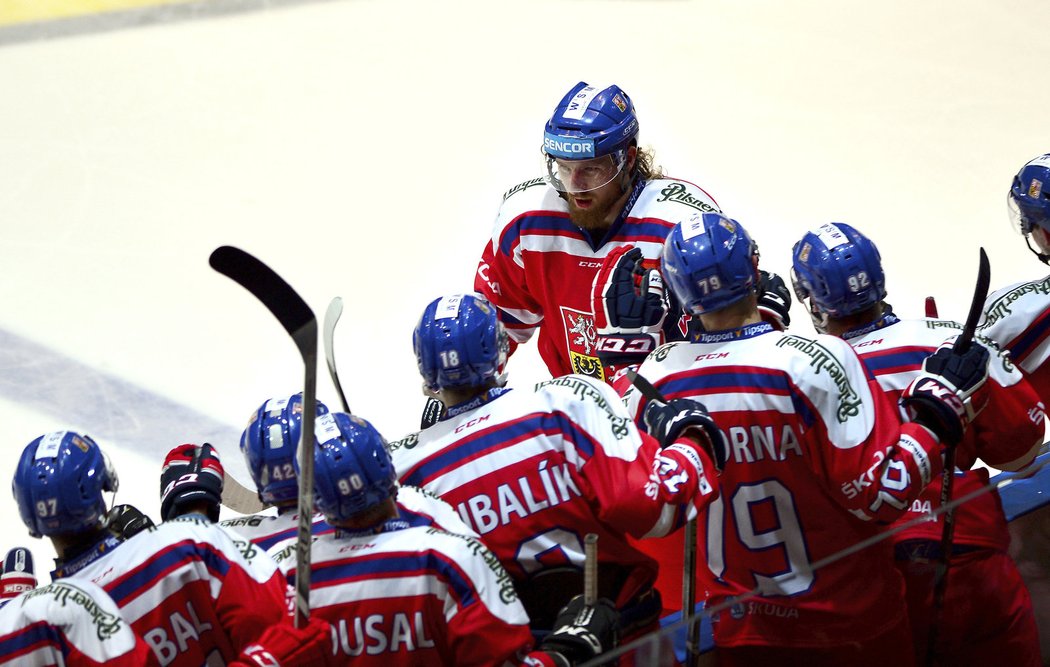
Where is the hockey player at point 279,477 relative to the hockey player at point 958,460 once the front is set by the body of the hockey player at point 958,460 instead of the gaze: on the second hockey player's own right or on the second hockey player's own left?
on the second hockey player's own left

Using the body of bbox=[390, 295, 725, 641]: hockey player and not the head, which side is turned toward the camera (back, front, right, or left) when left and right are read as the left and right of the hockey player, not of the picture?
back

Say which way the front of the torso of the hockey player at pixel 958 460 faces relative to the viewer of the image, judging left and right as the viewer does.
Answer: facing away from the viewer and to the left of the viewer

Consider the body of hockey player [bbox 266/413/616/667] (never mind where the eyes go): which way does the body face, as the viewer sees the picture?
away from the camera

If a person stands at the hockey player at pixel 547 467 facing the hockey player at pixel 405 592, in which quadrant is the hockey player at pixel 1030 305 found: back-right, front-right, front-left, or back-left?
back-left

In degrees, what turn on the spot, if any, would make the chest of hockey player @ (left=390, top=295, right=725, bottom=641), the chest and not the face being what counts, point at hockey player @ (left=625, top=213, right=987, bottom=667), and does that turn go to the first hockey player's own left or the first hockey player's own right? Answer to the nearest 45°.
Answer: approximately 90° to the first hockey player's own right

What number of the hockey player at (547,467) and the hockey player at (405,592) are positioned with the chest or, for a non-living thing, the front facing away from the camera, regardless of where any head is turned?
2
